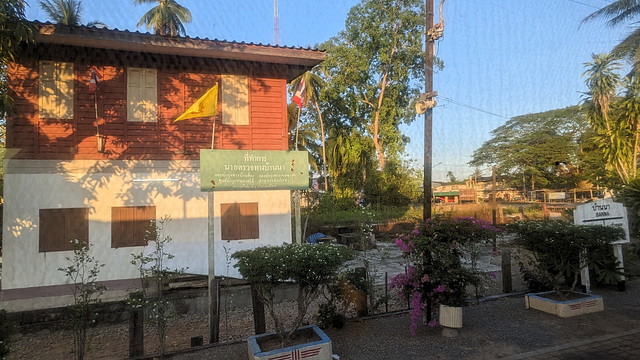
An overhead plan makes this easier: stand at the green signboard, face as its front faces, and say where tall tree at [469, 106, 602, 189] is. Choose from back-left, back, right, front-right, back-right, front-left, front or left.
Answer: back-left

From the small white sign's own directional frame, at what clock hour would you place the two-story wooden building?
The two-story wooden building is roughly at 2 o'clock from the small white sign.

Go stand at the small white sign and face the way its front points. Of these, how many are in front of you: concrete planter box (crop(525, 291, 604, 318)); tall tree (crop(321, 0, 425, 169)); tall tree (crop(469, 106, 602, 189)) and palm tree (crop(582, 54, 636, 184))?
1

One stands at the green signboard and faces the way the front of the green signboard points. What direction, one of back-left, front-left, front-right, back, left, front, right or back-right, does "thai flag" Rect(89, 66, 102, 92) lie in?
back-right

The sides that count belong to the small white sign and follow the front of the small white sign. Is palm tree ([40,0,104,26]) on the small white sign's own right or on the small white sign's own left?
on the small white sign's own right

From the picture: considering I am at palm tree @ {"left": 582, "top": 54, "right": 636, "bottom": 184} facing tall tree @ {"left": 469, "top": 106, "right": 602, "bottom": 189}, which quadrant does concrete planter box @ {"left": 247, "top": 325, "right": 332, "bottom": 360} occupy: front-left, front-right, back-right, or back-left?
back-left

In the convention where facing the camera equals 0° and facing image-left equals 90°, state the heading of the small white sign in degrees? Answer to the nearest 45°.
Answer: approximately 0°

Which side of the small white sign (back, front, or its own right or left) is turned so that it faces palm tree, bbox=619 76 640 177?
back

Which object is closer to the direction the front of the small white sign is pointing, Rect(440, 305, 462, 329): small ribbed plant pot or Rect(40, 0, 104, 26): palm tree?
the small ribbed plant pot

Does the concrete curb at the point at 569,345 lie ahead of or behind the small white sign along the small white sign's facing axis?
ahead

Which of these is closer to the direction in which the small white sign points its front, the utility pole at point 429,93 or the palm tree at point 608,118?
the utility pole

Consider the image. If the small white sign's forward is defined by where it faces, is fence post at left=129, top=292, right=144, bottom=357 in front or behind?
in front

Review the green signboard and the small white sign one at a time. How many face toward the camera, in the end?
2

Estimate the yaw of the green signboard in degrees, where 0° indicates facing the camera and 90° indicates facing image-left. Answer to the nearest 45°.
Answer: approximately 0°
